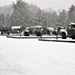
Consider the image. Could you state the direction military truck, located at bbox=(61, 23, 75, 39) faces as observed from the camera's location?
facing to the left of the viewer
